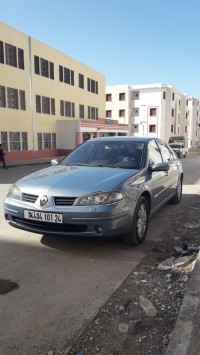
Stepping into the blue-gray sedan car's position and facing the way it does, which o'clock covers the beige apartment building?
The beige apartment building is roughly at 4 o'clock from the blue-gray sedan car.

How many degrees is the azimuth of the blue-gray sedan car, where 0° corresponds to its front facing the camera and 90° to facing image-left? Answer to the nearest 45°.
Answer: approximately 45°

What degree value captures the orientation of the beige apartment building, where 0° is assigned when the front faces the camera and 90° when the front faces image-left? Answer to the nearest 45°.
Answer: approximately 315°

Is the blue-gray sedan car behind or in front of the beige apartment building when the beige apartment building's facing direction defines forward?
in front

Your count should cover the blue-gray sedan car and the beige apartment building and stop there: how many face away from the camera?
0

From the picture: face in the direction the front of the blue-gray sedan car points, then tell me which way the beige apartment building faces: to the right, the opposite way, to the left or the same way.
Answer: to the left
